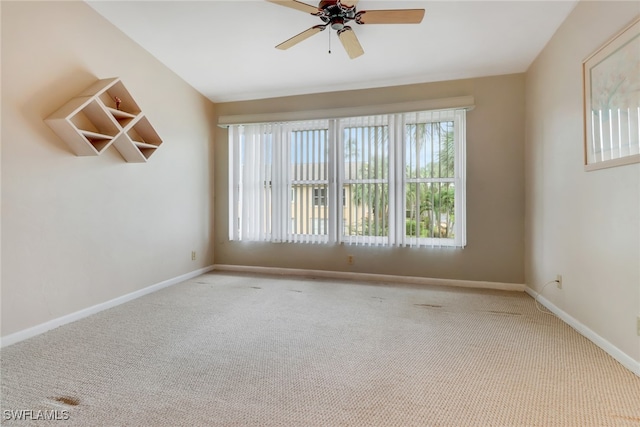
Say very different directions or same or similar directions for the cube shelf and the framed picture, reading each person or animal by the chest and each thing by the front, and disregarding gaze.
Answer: very different directions

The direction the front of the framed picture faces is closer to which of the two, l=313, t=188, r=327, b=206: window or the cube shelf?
the cube shelf

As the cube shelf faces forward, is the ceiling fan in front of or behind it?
in front

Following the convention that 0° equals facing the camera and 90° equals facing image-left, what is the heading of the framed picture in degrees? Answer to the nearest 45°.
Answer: approximately 45°

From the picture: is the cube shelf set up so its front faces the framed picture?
yes

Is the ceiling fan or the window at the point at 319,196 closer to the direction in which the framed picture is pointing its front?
the ceiling fan

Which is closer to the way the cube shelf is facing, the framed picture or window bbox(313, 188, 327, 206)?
the framed picture

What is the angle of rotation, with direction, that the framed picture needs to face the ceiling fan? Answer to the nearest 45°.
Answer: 0° — it already faces it

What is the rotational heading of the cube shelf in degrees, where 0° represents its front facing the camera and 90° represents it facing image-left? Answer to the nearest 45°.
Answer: approximately 315°

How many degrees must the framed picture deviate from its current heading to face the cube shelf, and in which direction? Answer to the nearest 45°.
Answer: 0° — it already faces it

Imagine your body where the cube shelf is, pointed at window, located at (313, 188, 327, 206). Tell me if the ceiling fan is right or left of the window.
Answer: right
